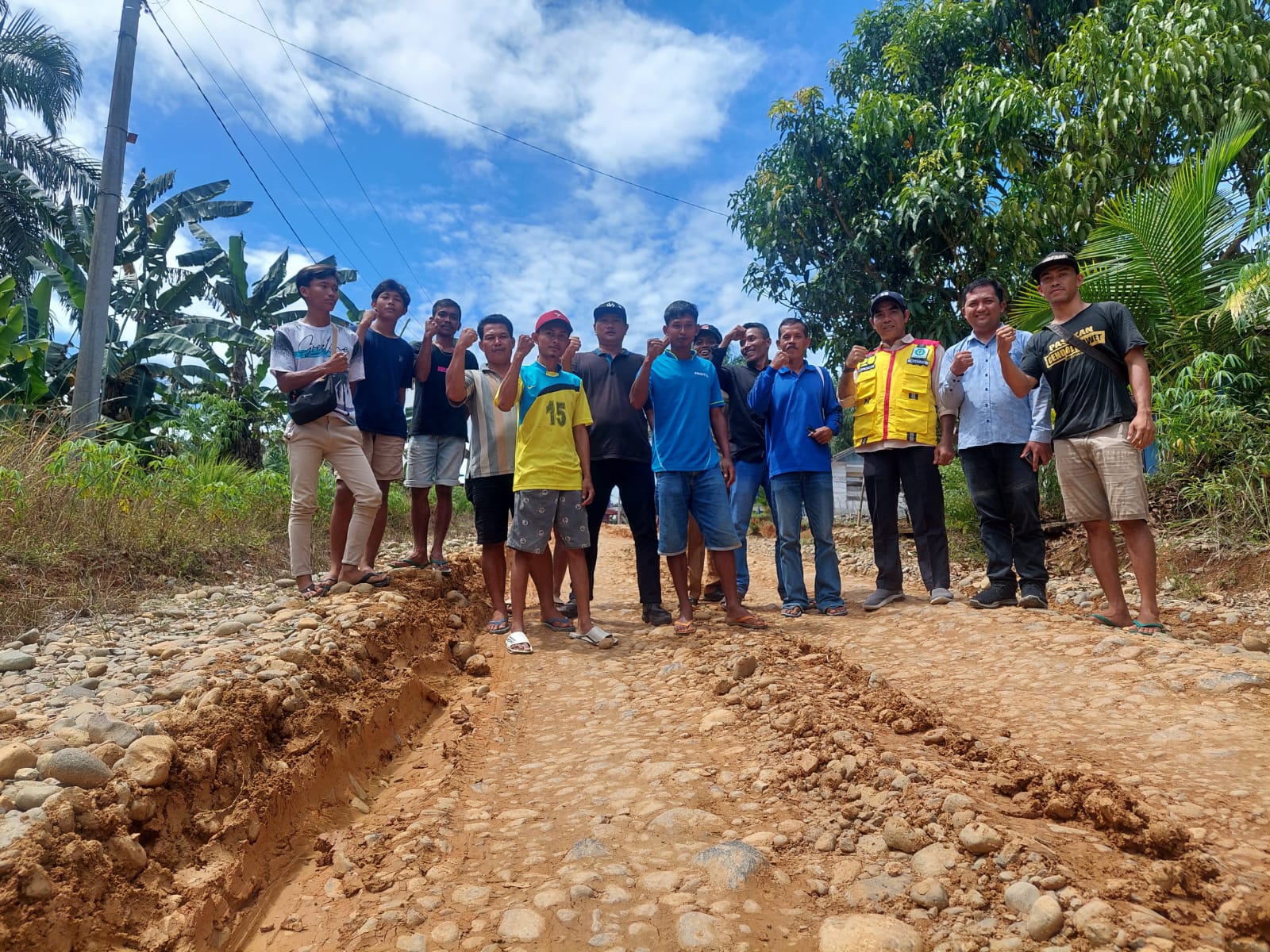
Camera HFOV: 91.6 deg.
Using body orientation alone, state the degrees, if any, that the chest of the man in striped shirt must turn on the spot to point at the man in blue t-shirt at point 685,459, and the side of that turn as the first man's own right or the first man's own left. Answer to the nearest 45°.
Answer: approximately 90° to the first man's own left

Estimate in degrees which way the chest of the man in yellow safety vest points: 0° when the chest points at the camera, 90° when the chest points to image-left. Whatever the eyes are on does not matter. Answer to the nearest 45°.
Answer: approximately 0°

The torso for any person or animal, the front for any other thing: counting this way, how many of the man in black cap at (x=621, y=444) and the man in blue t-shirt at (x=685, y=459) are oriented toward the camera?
2

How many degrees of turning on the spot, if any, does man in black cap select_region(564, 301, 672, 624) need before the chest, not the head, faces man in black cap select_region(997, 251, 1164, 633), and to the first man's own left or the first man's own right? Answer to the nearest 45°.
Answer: approximately 90° to the first man's own left
